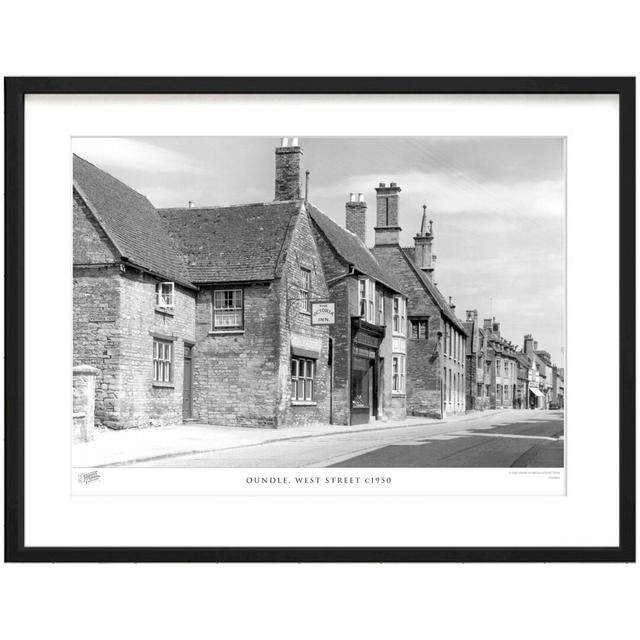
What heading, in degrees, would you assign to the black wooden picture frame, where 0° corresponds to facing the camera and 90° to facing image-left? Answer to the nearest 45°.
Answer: approximately 0°
